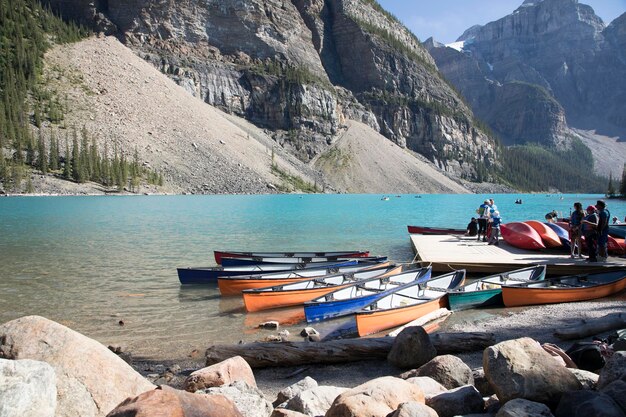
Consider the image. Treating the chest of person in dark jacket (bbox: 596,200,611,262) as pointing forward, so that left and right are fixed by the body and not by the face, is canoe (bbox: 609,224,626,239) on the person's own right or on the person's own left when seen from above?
on the person's own right

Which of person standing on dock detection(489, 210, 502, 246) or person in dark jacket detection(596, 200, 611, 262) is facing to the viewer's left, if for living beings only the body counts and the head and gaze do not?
the person in dark jacket

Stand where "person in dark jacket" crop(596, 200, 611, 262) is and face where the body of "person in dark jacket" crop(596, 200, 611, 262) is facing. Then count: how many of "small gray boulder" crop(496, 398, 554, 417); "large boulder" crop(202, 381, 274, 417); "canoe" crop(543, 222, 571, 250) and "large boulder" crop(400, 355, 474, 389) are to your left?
3
